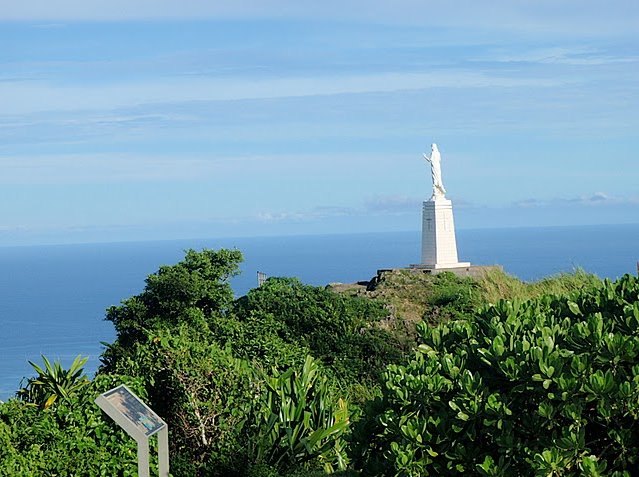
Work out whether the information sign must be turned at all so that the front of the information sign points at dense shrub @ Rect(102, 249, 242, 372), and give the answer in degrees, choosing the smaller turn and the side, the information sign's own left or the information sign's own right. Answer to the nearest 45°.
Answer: approximately 135° to the information sign's own left

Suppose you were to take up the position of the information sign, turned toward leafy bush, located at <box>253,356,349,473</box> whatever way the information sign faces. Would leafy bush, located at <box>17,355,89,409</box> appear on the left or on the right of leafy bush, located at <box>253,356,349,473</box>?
left

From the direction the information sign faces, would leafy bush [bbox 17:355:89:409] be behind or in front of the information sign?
behind

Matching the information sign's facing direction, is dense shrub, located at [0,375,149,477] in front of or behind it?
behind

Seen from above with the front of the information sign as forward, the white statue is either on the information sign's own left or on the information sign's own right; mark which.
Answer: on the information sign's own left

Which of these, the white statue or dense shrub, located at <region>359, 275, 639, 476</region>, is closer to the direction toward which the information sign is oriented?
the dense shrub

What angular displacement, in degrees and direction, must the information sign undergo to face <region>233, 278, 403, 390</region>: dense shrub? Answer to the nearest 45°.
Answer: approximately 135° to its left
